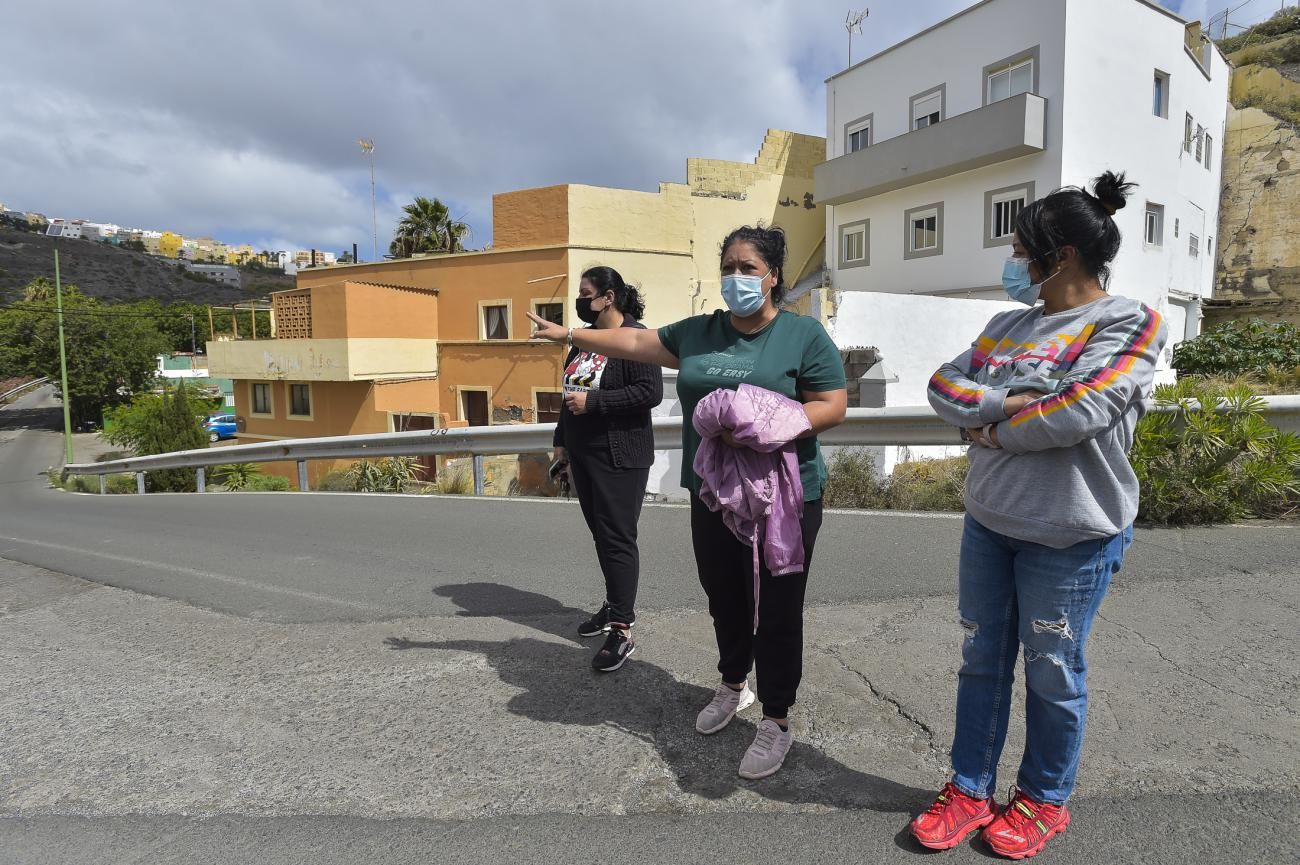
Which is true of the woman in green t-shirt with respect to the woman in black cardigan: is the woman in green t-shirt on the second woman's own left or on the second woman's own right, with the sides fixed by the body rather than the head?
on the second woman's own left

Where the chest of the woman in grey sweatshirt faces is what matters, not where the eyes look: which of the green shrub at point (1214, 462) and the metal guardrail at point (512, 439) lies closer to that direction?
the metal guardrail

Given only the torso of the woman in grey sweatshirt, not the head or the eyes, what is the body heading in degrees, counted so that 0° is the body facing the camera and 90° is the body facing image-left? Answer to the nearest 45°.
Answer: approximately 45°

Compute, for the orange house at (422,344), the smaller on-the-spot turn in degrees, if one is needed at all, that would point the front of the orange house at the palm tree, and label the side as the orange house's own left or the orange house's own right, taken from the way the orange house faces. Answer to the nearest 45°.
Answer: approximately 135° to the orange house's own right

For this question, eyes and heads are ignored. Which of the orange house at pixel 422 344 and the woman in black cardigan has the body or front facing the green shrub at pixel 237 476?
the orange house

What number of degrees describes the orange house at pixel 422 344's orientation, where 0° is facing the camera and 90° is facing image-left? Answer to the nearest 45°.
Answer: approximately 45°
